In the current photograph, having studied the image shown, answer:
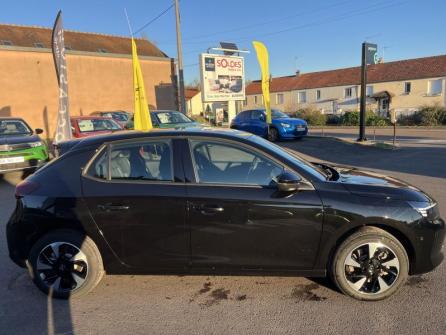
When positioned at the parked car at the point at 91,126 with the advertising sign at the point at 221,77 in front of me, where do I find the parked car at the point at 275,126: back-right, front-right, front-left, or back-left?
front-right

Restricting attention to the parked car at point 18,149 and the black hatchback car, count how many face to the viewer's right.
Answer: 1

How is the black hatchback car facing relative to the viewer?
to the viewer's right

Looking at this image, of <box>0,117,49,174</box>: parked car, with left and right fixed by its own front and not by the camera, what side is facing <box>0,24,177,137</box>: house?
back

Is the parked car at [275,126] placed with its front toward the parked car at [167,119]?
no

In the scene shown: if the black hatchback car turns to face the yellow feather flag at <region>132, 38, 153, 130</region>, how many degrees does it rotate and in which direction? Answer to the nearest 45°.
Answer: approximately 90° to its left

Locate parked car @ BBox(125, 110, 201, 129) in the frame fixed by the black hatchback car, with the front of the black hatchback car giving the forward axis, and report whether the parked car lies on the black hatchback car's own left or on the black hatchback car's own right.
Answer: on the black hatchback car's own left

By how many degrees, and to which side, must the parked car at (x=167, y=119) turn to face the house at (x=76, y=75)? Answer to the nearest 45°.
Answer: approximately 180°

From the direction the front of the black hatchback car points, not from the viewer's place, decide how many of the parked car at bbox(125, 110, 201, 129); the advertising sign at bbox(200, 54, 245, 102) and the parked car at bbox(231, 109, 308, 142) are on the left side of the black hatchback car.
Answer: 3

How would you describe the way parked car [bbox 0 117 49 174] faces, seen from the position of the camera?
facing the viewer

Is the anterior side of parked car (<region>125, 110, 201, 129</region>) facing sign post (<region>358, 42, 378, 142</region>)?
no

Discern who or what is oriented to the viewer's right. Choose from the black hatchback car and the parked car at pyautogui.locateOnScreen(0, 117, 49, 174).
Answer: the black hatchback car

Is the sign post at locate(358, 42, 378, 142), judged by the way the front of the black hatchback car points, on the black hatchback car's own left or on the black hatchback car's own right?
on the black hatchback car's own left

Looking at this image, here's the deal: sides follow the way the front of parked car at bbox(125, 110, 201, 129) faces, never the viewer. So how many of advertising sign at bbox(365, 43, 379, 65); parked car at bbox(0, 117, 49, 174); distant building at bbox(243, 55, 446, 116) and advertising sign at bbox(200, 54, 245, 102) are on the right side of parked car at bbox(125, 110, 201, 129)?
1

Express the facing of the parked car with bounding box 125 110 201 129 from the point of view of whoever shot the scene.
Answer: facing the viewer and to the right of the viewer

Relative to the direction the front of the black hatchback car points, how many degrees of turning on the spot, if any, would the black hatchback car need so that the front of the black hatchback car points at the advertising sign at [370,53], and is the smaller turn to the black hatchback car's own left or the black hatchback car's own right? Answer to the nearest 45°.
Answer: approximately 45° to the black hatchback car's own left

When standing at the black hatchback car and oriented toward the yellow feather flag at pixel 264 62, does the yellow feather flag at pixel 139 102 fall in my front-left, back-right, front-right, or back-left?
front-left

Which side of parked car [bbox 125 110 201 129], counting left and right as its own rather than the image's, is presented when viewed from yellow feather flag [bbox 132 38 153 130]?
right

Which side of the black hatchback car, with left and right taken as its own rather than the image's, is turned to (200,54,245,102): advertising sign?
left
